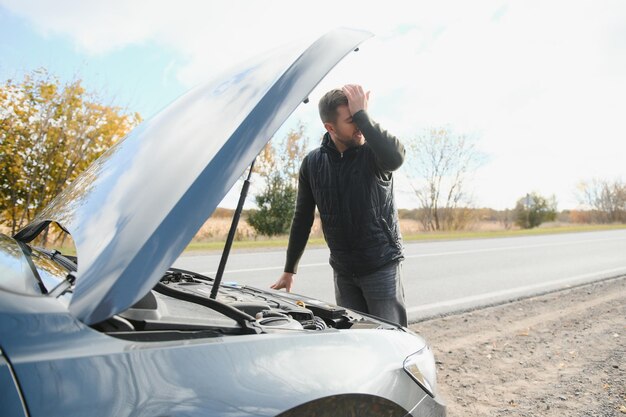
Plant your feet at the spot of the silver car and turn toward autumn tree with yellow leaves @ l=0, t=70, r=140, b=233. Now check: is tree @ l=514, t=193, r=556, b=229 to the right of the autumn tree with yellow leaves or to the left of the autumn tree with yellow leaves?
right

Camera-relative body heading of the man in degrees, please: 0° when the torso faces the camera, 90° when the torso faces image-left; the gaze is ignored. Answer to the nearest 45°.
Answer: approximately 0°

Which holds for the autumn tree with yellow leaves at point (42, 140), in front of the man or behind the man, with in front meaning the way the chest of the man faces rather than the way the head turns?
behind

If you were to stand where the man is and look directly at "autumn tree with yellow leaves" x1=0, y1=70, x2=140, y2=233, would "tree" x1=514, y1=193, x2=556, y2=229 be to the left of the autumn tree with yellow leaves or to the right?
right

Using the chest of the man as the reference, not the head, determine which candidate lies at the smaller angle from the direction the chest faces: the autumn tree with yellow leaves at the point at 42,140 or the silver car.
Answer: the silver car

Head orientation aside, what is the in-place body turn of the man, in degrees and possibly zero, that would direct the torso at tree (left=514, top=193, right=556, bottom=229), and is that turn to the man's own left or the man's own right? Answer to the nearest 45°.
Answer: approximately 180°

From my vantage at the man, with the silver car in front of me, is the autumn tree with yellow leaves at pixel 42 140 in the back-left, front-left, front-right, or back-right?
back-right
